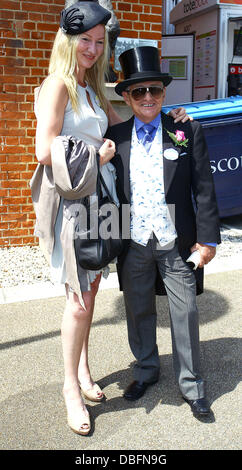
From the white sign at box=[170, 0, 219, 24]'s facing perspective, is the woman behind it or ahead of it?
ahead

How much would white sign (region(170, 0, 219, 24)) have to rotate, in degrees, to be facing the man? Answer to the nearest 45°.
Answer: approximately 45° to its left

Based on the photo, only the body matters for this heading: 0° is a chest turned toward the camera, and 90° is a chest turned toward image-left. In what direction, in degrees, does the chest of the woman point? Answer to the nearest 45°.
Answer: approximately 315°

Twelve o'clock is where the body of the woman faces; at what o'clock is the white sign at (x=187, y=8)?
The white sign is roughly at 8 o'clock from the woman.

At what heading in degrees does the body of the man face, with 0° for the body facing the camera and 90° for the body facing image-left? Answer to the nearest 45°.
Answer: approximately 0°
